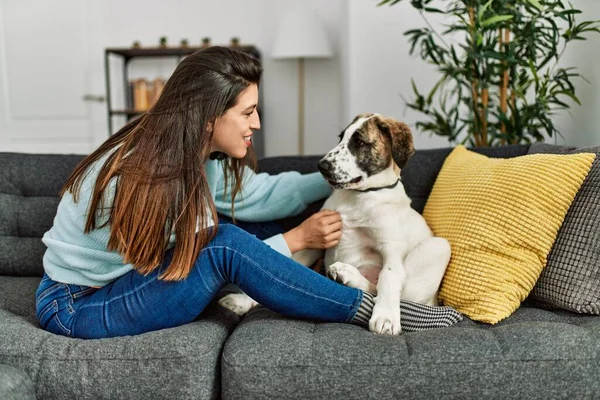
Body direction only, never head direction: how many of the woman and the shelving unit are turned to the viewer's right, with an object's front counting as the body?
1

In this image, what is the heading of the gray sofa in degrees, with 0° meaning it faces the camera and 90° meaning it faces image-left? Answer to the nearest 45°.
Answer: approximately 0°

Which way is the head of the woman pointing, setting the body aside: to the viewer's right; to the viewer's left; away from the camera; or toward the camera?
to the viewer's right

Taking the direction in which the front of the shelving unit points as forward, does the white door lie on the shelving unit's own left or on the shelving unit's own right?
on the shelving unit's own right

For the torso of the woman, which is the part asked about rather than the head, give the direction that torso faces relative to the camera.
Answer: to the viewer's right

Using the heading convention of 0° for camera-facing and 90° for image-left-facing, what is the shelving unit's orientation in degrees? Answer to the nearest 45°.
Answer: approximately 0°
